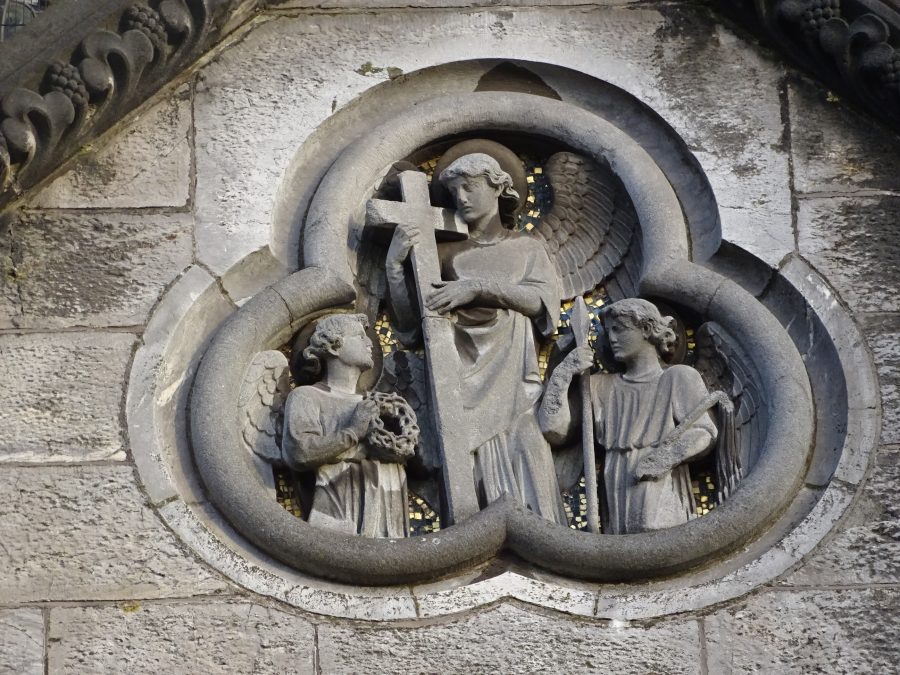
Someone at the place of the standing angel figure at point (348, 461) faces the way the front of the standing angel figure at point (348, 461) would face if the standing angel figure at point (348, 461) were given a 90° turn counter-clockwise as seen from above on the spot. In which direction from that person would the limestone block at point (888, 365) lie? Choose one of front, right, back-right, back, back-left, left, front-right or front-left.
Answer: front-right

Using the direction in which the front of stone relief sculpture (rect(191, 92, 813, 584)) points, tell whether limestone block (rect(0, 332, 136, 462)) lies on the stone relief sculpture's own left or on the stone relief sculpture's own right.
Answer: on the stone relief sculpture's own right

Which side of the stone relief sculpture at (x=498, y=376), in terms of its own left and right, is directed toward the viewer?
front

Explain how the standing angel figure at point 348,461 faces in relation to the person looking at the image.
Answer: facing the viewer and to the right of the viewer

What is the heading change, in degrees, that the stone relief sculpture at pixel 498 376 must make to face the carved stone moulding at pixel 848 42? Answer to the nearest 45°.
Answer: approximately 90° to its left

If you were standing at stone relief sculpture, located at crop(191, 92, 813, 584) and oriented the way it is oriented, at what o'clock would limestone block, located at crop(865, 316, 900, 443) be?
The limestone block is roughly at 9 o'clock from the stone relief sculpture.

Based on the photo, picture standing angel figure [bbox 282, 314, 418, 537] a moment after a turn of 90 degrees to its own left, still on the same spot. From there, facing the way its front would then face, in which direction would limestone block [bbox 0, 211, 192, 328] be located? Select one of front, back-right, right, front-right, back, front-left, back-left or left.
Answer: back-left

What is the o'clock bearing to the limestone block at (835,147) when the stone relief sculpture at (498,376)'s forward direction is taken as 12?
The limestone block is roughly at 9 o'clock from the stone relief sculpture.

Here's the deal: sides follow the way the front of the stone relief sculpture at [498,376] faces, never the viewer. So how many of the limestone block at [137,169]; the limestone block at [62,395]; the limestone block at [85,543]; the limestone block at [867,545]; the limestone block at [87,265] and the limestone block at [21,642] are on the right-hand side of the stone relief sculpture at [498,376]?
5

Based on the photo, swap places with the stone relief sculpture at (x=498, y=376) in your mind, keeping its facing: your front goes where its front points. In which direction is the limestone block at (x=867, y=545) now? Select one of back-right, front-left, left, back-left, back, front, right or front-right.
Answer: left

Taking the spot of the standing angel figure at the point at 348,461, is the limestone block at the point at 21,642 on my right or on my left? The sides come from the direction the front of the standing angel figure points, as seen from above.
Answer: on my right

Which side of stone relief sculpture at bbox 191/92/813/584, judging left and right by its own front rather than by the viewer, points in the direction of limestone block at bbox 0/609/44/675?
right

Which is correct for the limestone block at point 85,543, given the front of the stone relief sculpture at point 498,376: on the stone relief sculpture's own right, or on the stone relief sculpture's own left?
on the stone relief sculpture's own right

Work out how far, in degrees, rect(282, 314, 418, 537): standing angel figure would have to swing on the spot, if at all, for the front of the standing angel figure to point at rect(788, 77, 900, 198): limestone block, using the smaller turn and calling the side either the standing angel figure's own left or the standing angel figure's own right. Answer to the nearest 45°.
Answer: approximately 45° to the standing angel figure's own left

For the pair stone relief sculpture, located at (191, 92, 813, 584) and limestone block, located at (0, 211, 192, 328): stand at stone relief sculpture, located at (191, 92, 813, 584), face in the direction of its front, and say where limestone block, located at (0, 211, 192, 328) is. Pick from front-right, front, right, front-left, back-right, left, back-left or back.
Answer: right

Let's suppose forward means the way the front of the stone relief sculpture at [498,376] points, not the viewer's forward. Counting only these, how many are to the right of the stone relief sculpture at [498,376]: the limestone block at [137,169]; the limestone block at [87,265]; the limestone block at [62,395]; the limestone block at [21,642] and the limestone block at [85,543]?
5
